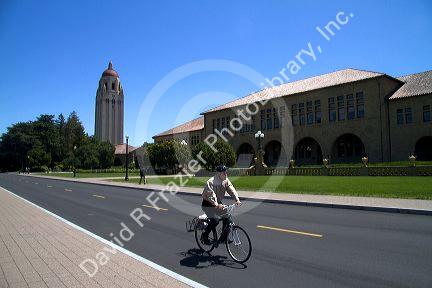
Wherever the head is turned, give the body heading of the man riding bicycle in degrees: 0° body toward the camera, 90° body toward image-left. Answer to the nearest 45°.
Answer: approximately 315°

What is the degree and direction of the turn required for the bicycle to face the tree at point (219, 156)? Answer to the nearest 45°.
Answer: approximately 135° to its left

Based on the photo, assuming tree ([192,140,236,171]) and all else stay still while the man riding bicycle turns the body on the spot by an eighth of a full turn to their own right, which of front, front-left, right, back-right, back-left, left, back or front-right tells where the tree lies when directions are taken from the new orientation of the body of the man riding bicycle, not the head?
back

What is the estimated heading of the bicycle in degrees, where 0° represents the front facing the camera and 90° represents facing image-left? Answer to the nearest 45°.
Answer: approximately 315°
